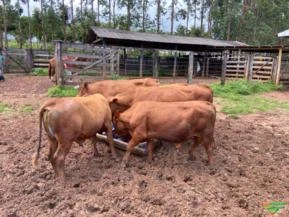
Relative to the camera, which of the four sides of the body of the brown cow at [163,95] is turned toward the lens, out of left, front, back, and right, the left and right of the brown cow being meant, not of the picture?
left

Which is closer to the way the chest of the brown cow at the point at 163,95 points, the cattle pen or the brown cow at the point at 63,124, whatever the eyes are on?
the brown cow

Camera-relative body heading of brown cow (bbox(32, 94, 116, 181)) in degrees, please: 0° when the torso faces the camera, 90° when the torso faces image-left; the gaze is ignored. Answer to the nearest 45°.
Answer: approximately 225°

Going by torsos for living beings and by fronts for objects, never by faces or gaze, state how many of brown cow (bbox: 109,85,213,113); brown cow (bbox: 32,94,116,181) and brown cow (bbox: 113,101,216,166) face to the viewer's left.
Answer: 2

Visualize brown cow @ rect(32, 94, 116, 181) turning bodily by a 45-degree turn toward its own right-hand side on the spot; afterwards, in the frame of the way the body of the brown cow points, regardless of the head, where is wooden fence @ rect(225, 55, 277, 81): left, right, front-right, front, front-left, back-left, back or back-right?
front-left

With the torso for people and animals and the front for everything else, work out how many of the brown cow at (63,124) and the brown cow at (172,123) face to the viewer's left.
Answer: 1

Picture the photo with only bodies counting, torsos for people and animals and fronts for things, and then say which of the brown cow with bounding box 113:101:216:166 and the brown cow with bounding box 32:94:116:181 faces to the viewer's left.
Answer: the brown cow with bounding box 113:101:216:166

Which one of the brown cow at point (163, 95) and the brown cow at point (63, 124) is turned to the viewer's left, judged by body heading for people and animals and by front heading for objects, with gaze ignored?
the brown cow at point (163, 95)

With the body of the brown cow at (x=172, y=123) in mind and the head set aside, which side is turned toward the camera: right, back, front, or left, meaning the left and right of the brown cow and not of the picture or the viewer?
left

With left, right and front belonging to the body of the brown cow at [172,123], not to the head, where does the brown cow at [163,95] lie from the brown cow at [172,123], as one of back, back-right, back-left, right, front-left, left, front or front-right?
right

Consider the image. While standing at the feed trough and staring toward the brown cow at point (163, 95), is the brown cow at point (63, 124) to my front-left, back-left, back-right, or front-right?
back-left

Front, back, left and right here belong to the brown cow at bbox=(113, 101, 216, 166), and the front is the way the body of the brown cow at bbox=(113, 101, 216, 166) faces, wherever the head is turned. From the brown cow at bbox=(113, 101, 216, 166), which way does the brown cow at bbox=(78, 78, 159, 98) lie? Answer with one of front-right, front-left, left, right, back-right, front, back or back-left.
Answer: front-right

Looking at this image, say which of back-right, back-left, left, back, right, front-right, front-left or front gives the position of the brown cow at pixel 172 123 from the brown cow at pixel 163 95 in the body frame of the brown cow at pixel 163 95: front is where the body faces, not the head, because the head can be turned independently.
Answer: left

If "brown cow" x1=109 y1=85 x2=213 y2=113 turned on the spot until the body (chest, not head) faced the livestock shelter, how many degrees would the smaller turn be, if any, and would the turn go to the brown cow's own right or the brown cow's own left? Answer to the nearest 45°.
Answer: approximately 90° to the brown cow's own right
